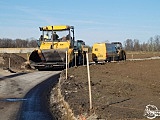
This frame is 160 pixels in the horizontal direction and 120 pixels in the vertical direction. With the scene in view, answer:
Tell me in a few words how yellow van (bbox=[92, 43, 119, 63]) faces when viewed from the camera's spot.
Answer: facing away from the viewer and to the right of the viewer

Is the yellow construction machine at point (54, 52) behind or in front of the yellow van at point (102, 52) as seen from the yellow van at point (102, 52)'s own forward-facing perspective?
behind
